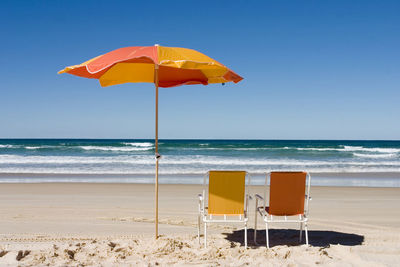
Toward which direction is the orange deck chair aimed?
away from the camera

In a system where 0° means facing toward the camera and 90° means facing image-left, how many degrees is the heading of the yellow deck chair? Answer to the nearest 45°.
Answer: approximately 180°

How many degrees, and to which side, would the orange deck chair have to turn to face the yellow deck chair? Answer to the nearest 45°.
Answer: approximately 90° to its left

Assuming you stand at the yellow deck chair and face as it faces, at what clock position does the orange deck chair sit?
The orange deck chair is roughly at 3 o'clock from the yellow deck chair.

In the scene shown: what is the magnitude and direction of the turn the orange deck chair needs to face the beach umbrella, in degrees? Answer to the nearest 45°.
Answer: approximately 90° to its left

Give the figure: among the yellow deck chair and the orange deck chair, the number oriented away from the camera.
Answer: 2
